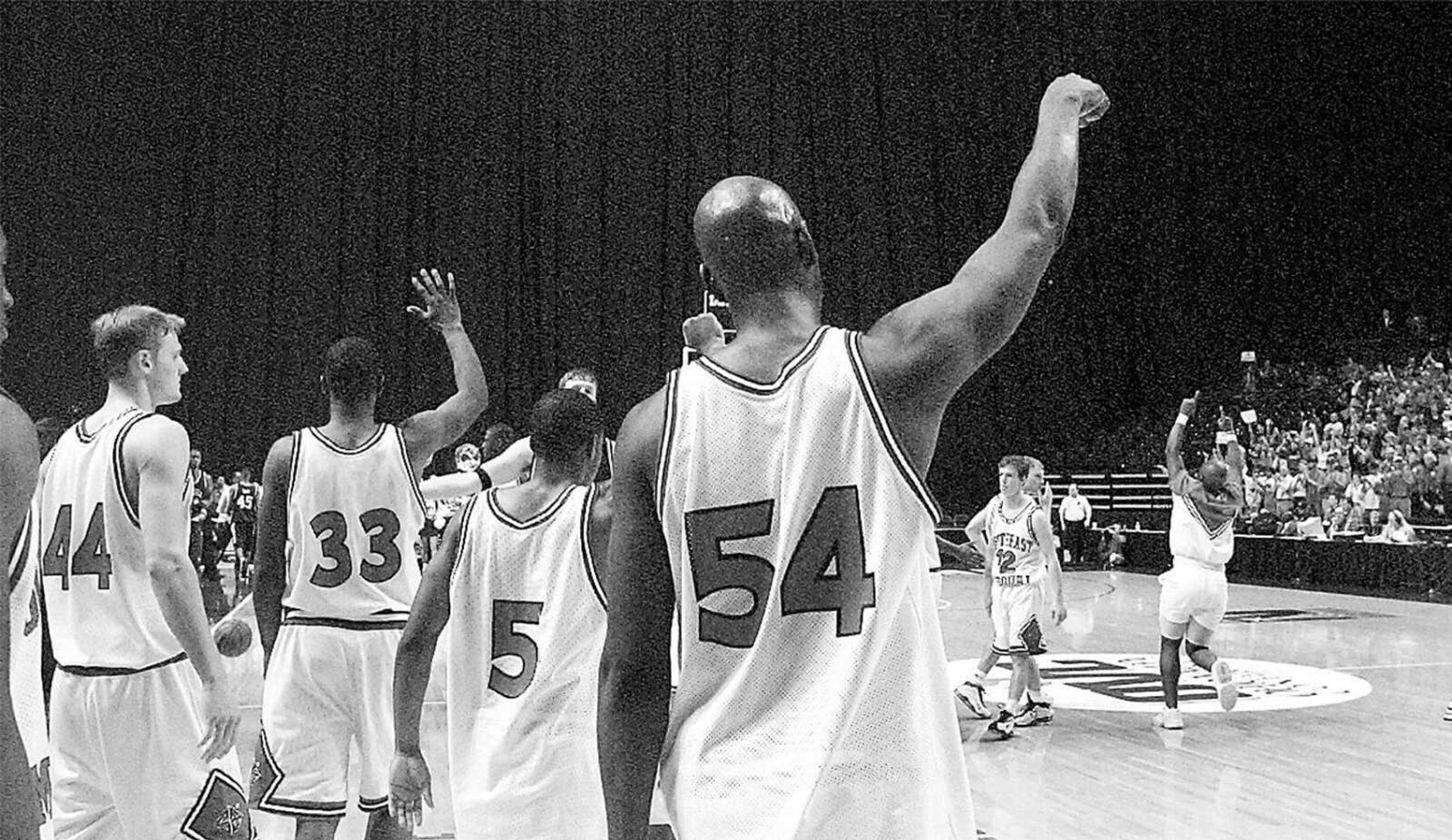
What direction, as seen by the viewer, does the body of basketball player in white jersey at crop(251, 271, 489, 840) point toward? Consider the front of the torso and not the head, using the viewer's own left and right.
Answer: facing away from the viewer

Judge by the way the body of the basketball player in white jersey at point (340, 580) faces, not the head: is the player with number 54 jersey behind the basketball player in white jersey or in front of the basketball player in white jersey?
behind

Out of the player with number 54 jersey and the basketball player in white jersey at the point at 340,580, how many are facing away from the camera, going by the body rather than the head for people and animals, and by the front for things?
2

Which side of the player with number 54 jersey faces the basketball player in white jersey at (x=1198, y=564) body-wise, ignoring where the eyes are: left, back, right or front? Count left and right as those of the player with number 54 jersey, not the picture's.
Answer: front

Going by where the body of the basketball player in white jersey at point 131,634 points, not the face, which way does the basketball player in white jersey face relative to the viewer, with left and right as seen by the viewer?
facing away from the viewer and to the right of the viewer

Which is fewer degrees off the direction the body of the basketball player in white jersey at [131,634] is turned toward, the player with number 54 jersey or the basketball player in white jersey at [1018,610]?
the basketball player in white jersey

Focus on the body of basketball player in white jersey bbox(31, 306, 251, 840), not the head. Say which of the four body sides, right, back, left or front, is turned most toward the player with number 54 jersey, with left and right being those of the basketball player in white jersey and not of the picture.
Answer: right

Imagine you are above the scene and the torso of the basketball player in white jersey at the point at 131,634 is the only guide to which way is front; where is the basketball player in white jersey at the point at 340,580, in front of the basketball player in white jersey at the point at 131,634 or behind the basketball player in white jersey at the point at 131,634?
in front

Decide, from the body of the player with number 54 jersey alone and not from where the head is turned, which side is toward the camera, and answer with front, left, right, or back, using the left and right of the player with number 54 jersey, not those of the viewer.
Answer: back

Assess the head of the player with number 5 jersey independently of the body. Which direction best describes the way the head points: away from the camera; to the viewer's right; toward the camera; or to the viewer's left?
away from the camera

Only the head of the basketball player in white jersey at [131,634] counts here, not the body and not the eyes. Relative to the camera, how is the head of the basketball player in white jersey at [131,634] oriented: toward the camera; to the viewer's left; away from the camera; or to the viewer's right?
to the viewer's right
